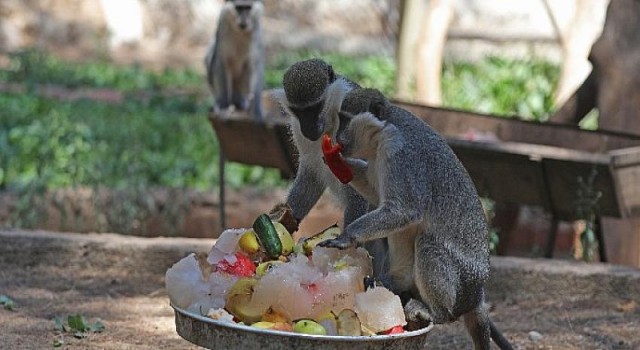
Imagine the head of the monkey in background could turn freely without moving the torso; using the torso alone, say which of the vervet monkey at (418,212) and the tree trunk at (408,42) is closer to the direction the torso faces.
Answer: the vervet monkey

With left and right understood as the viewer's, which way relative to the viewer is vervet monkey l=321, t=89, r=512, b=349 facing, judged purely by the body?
facing to the left of the viewer

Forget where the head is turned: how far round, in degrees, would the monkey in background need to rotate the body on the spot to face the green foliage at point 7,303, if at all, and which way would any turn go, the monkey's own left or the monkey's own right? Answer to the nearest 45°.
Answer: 0° — it already faces it

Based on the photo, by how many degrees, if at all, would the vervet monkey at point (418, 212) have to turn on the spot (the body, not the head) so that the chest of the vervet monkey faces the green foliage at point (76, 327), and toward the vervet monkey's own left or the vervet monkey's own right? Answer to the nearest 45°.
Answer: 0° — it already faces it

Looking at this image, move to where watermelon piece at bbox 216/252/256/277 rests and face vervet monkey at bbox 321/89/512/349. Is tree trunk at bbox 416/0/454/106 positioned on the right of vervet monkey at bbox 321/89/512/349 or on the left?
left

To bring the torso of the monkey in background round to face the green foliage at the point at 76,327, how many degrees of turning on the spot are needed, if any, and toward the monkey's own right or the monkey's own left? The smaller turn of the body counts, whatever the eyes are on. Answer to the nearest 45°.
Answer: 0° — it already faces it

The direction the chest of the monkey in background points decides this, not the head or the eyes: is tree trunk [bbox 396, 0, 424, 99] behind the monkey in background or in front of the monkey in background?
behind

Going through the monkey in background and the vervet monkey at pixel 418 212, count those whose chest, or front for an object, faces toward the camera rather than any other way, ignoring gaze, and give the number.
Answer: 1

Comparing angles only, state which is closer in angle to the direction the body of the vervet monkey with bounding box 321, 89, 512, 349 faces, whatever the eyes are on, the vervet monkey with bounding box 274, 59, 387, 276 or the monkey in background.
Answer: the vervet monkey

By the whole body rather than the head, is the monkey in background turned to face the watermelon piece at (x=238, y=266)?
yes

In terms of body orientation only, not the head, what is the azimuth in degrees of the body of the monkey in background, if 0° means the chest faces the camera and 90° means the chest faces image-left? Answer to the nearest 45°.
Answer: approximately 0°

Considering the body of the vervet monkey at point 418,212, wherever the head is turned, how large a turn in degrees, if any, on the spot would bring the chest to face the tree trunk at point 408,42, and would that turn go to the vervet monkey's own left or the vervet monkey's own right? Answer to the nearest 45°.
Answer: approximately 90° to the vervet monkey's own right

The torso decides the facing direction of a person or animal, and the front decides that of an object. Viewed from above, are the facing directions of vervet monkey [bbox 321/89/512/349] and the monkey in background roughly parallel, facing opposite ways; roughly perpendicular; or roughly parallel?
roughly perpendicular
